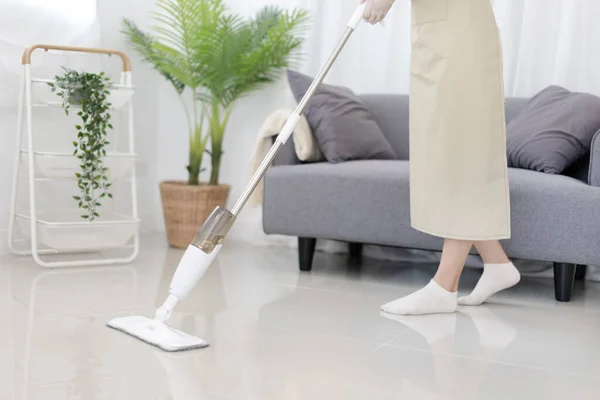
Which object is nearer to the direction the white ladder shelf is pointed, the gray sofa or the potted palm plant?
the gray sofa

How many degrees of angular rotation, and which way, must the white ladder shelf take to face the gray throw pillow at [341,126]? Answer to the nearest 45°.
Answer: approximately 45° to its left

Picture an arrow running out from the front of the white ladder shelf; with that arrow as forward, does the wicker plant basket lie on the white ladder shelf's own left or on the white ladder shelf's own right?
on the white ladder shelf's own left

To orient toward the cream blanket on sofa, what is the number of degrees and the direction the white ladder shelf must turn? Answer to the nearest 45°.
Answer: approximately 45° to its left

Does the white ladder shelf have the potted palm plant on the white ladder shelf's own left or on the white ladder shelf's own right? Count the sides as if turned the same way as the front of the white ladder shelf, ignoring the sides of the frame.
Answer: on the white ladder shelf's own left

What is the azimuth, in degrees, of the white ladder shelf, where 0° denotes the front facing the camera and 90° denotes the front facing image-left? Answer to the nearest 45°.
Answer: approximately 315°
